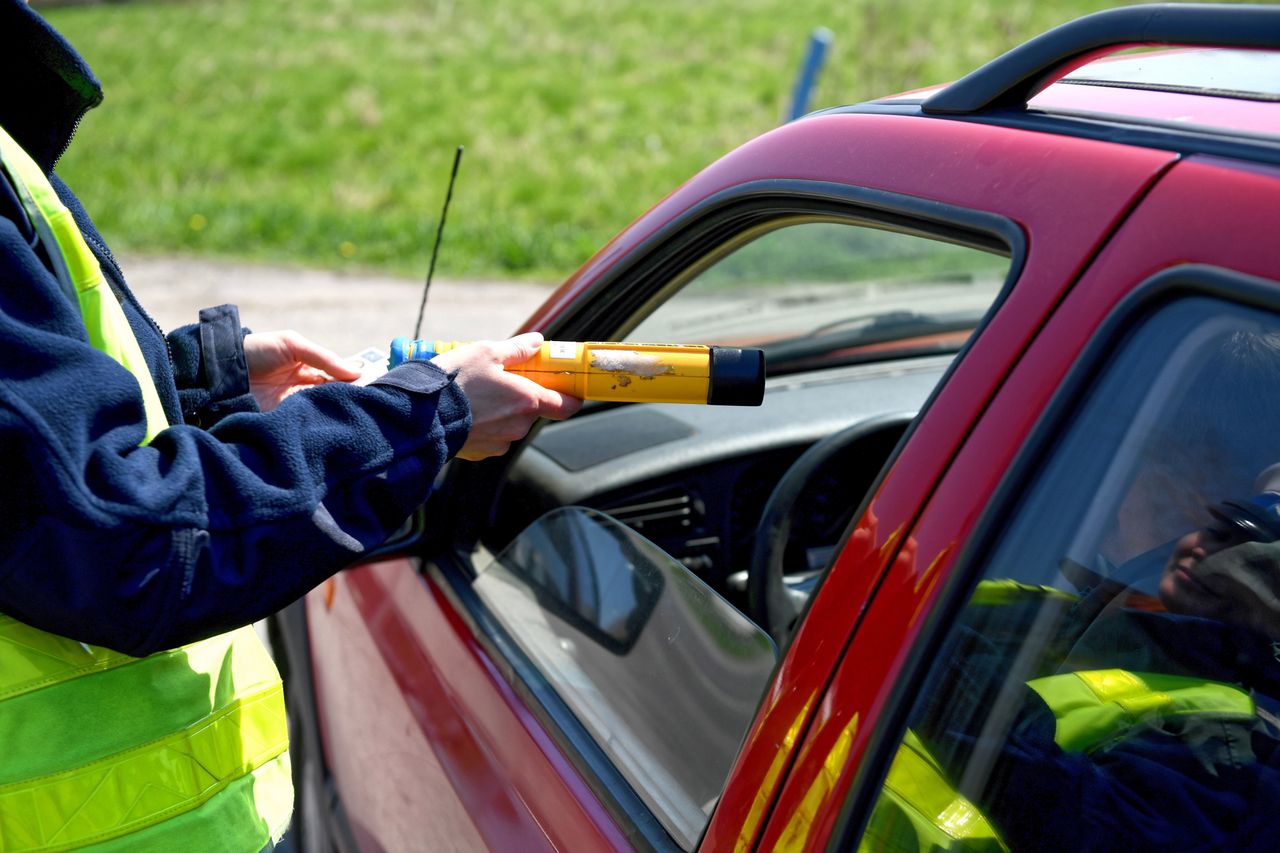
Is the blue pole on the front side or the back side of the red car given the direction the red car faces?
on the front side

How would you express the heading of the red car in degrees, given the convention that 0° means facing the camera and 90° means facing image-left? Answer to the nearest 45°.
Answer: approximately 135°
